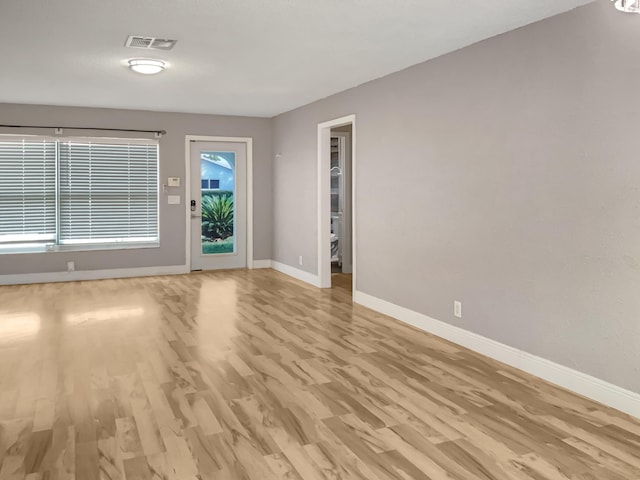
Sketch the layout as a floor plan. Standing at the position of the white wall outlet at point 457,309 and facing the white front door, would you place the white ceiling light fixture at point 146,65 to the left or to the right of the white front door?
left

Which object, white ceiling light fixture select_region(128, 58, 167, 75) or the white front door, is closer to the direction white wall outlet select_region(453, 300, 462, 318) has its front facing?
the white ceiling light fixture

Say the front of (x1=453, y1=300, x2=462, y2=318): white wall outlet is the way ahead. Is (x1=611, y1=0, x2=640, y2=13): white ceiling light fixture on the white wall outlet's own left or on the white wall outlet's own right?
on the white wall outlet's own left

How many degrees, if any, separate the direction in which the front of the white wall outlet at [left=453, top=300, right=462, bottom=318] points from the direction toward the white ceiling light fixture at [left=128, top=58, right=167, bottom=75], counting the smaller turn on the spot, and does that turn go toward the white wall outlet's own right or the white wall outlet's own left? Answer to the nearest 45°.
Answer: approximately 45° to the white wall outlet's own right

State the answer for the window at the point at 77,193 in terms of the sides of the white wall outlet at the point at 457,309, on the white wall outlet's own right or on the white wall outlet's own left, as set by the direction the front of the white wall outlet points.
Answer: on the white wall outlet's own right

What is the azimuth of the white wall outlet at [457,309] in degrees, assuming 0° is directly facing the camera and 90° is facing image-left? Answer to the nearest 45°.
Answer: approximately 45°

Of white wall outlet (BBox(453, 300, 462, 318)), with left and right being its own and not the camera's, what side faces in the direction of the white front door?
right

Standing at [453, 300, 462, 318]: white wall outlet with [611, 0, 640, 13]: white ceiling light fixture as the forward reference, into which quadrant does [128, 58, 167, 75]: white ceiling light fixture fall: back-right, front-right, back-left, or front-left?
back-right
